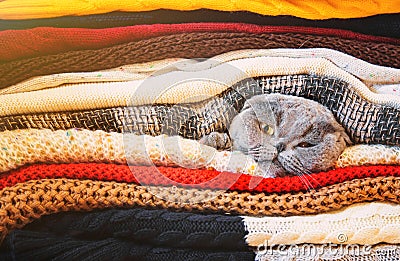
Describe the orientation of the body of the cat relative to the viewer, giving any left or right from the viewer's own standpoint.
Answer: facing the viewer
